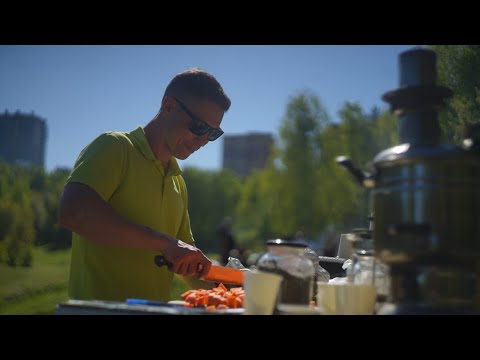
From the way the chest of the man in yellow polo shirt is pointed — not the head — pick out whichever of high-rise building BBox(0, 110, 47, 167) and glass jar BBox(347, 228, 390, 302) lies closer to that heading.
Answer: the glass jar

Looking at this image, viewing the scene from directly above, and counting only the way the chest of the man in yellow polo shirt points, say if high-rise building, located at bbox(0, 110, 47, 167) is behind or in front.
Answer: behind

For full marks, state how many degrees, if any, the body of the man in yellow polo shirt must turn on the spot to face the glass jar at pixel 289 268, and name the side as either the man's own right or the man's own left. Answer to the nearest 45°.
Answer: approximately 45° to the man's own right

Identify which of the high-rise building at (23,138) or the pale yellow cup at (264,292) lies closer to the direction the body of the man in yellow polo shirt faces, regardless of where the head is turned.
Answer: the pale yellow cup

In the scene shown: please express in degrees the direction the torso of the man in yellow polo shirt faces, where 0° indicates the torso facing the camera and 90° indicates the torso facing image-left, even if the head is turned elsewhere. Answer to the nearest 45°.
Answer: approximately 315°

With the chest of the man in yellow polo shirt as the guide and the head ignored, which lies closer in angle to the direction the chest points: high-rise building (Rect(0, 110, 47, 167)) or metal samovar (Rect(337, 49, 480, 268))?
the metal samovar

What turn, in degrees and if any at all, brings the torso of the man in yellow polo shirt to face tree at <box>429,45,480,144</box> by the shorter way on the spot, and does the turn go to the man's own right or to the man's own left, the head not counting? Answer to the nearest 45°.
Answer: approximately 45° to the man's own left

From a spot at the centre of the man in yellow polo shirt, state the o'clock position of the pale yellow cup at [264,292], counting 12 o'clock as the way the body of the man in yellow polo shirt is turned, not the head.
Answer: The pale yellow cup is roughly at 1 o'clock from the man in yellow polo shirt.

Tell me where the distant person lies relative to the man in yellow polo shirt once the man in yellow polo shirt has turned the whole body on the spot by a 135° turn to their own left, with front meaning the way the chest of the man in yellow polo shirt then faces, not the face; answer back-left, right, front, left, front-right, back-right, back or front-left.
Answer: front
